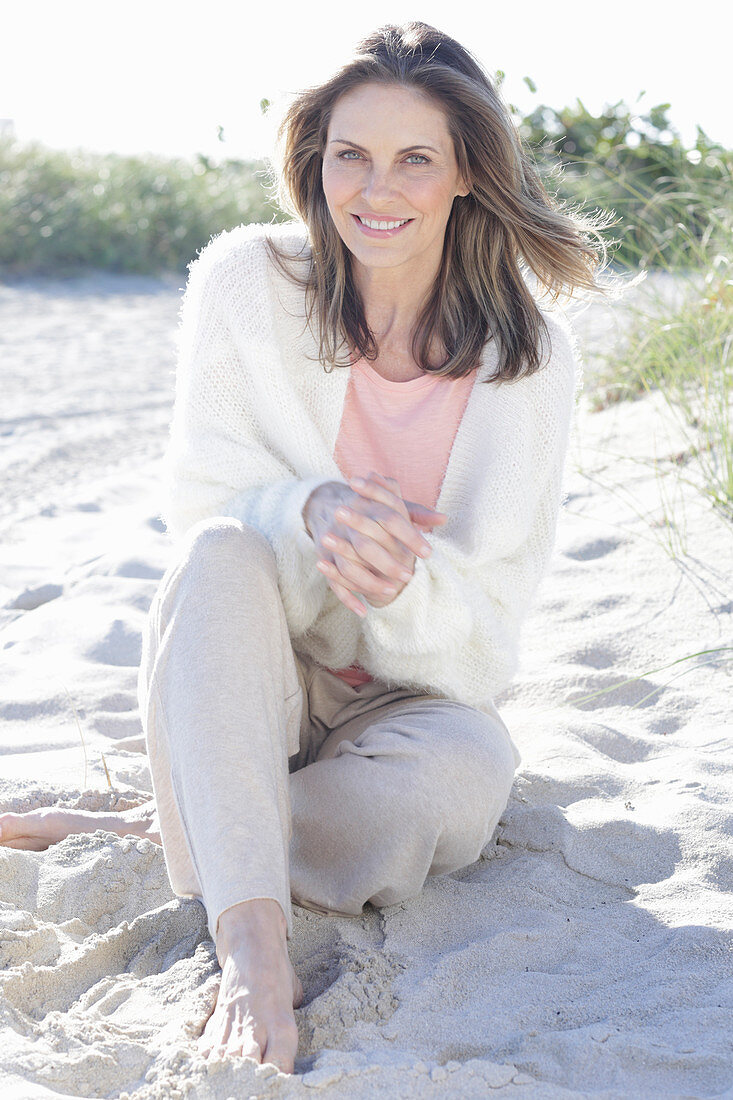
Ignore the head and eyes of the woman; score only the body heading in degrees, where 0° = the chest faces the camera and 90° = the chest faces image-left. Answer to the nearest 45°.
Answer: approximately 0°
